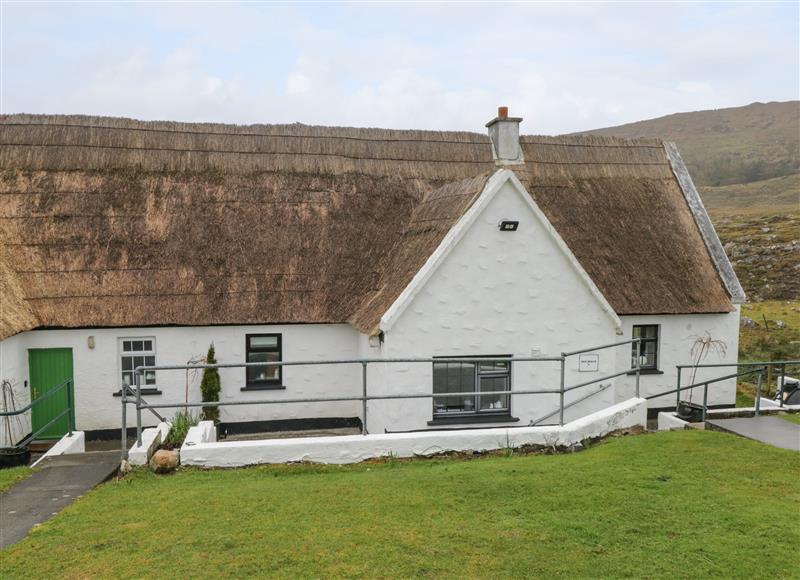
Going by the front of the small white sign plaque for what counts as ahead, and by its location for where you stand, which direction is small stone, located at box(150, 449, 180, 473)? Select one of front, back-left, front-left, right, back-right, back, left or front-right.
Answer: front-right

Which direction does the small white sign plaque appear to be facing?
toward the camera

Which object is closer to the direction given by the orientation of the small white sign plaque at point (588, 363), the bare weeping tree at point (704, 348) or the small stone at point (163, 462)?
the small stone

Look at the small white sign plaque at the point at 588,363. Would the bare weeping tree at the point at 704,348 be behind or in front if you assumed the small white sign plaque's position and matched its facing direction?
behind
